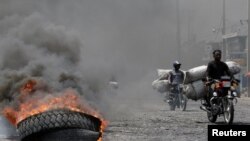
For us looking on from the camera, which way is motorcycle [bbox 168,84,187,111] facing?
facing the viewer and to the right of the viewer

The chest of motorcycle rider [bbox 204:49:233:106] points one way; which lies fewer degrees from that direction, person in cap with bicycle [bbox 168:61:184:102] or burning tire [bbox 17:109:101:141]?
the burning tire

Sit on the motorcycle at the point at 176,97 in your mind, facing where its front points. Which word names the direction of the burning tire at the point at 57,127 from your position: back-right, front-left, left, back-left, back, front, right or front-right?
front-right

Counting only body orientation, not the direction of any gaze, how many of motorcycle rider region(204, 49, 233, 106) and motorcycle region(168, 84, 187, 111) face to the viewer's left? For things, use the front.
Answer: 0

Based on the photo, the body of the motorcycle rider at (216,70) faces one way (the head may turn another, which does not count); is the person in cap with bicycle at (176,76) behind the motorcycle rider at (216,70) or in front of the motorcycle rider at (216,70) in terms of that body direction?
behind

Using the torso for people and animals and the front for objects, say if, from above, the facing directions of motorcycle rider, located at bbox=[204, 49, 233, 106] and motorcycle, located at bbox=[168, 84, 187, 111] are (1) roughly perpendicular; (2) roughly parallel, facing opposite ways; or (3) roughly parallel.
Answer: roughly parallel

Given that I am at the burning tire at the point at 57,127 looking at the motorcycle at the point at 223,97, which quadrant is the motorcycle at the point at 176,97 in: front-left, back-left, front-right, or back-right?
front-left

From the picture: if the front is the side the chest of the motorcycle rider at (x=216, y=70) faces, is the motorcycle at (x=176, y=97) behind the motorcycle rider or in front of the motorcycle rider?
behind

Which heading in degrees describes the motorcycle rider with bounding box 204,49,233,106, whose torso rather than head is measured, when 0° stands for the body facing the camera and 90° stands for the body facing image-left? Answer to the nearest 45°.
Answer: approximately 315°
